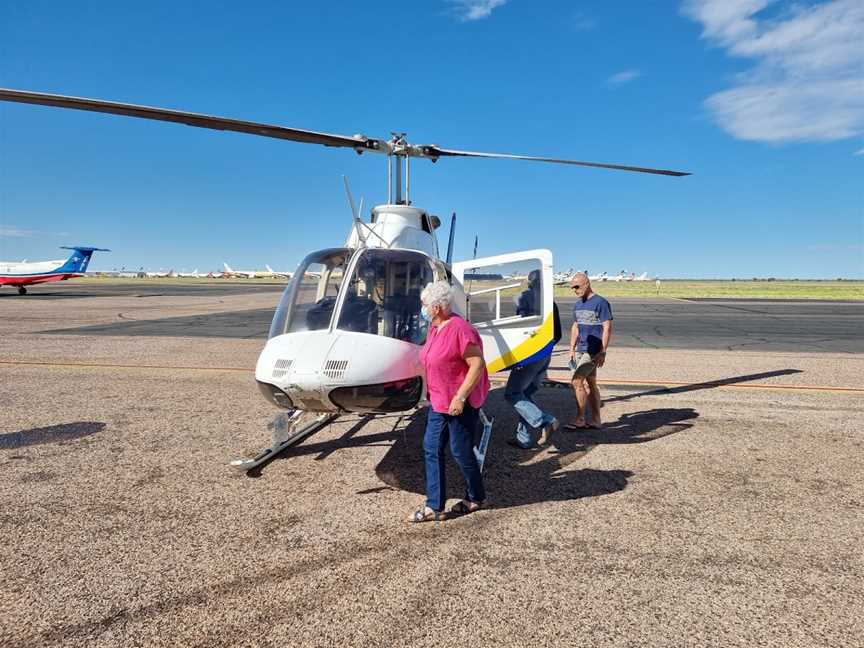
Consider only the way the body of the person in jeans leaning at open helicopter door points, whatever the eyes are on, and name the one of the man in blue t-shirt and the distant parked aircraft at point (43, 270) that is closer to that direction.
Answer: the distant parked aircraft

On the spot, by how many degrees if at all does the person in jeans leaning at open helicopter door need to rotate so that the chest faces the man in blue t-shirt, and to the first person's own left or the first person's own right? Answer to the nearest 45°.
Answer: approximately 135° to the first person's own right

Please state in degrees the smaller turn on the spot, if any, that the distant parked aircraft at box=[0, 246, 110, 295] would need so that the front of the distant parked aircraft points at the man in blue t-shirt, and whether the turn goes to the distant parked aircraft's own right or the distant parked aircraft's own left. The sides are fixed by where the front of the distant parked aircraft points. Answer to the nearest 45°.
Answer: approximately 90° to the distant parked aircraft's own left

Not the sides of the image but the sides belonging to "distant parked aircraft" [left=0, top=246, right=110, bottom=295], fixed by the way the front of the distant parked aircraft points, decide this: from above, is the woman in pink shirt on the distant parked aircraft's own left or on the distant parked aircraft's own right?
on the distant parked aircraft's own left

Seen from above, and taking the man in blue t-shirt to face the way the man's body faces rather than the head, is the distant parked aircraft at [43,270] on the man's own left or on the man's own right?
on the man's own right

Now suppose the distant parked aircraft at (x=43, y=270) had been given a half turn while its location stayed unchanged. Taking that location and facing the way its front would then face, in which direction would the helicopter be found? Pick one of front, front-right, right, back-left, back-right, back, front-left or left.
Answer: right

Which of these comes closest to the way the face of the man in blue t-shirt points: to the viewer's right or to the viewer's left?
to the viewer's left

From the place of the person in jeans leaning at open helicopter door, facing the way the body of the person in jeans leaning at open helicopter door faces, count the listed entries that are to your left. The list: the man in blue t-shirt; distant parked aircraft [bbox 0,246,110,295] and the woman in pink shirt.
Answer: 1

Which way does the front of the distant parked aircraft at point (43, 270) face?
to the viewer's left

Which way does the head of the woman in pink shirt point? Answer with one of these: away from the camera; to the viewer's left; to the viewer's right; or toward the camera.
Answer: to the viewer's left

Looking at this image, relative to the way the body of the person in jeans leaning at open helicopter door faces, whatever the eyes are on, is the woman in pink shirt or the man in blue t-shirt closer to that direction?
the woman in pink shirt
